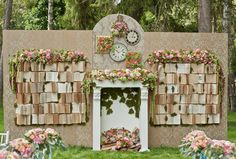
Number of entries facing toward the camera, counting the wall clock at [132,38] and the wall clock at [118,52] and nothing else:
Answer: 2

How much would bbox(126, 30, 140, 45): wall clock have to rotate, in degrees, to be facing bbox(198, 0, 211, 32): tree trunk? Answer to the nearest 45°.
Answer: approximately 135° to its left

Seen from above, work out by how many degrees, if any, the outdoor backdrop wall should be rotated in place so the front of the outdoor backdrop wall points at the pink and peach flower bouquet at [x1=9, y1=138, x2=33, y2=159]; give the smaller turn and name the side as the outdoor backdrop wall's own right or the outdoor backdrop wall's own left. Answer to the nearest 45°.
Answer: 0° — it already faces it

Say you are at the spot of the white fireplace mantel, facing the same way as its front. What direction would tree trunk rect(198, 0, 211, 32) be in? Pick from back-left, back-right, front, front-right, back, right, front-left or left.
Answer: back-left

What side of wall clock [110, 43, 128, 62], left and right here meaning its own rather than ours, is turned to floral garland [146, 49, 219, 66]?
left
